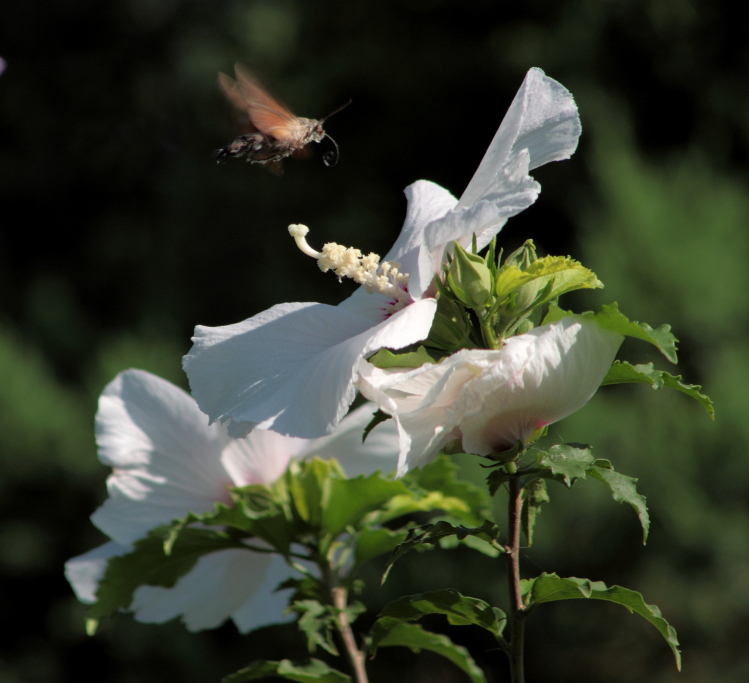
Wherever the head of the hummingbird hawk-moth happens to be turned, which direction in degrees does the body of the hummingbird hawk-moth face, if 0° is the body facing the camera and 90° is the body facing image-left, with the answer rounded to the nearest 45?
approximately 270°

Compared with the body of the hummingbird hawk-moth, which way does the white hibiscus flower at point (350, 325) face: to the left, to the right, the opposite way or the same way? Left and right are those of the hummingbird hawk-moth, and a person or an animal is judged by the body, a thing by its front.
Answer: the opposite way

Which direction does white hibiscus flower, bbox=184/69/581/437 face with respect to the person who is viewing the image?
facing to the left of the viewer

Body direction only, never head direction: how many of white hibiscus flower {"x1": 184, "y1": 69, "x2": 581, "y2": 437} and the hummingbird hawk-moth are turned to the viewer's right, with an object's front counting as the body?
1
